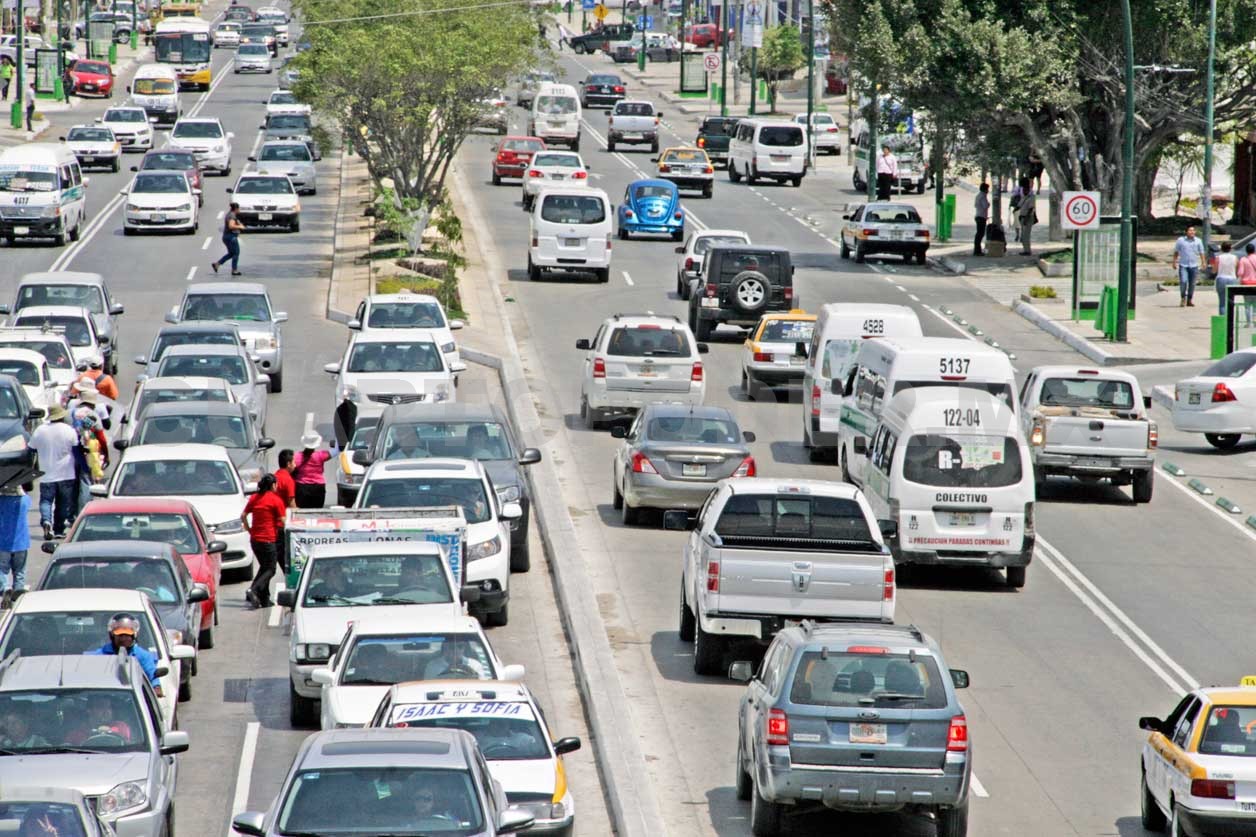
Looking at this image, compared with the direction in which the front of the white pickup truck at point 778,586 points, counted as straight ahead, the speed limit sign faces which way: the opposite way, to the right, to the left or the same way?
the opposite way

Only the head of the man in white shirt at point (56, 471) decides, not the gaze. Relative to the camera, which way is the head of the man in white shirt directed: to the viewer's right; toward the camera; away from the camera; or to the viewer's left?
away from the camera

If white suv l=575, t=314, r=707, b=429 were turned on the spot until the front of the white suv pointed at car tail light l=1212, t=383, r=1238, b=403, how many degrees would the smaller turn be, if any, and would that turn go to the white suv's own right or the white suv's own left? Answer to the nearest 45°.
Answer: approximately 90° to the white suv's own right

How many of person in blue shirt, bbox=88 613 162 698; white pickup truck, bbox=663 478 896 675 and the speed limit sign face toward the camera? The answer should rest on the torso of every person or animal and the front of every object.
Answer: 2

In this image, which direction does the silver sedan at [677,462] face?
away from the camera

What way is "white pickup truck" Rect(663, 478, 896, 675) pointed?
away from the camera

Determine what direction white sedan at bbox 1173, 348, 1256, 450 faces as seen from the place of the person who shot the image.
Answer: facing away from the viewer and to the right of the viewer

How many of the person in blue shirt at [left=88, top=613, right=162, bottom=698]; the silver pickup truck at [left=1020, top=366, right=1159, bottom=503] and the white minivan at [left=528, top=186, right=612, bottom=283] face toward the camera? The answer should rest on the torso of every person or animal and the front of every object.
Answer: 1

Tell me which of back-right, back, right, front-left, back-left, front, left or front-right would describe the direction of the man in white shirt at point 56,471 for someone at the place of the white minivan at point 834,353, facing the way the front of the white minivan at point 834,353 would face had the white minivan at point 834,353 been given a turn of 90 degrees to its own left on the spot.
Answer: front-left

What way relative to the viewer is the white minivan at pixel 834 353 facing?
away from the camera

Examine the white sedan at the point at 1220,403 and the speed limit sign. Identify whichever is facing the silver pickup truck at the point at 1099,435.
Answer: the speed limit sign

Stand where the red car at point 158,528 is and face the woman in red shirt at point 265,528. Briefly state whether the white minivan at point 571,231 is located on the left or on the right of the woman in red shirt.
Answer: left

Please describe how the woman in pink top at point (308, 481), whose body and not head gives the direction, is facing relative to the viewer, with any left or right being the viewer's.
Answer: facing away from the viewer
